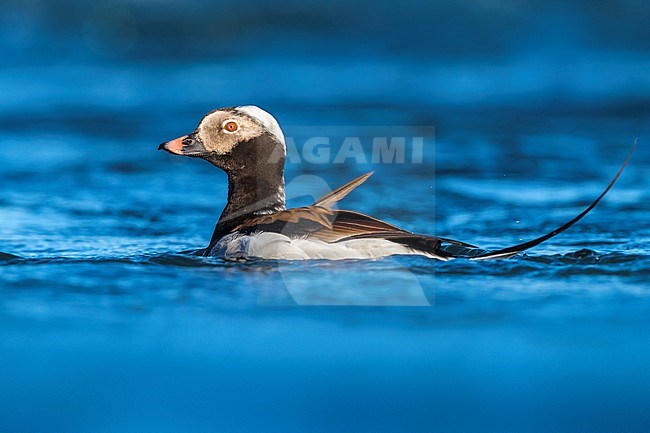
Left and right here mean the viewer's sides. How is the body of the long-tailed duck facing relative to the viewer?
facing to the left of the viewer
